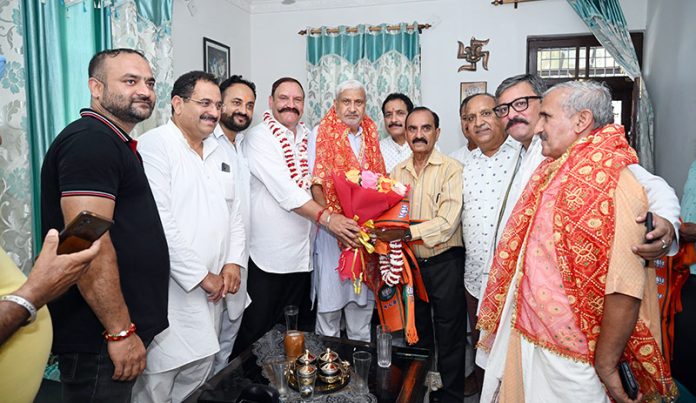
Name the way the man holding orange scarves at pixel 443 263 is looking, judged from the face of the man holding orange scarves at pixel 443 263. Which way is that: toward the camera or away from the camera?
toward the camera

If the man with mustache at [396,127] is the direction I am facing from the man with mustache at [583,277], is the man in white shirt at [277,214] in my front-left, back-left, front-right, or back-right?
front-left

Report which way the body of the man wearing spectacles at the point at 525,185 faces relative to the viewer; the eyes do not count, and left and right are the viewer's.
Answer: facing the viewer and to the left of the viewer

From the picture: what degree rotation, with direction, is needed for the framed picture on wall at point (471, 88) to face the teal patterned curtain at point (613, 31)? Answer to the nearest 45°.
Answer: approximately 90° to its left

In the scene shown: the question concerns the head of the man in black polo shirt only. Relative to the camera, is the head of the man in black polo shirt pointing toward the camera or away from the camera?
toward the camera

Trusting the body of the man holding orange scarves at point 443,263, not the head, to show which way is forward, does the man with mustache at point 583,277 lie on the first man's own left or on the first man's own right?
on the first man's own left

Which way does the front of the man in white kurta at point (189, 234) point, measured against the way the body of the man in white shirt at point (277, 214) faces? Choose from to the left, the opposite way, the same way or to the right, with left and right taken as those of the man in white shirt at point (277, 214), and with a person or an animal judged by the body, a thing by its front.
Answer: the same way

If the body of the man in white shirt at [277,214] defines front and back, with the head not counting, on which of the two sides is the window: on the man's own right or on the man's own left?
on the man's own left

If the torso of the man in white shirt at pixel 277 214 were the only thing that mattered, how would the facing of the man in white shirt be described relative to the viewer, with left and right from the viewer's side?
facing the viewer and to the right of the viewer

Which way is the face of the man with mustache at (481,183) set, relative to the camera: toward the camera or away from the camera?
toward the camera

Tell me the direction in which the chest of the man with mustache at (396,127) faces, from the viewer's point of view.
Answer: toward the camera

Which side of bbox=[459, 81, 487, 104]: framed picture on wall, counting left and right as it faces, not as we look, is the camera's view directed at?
front

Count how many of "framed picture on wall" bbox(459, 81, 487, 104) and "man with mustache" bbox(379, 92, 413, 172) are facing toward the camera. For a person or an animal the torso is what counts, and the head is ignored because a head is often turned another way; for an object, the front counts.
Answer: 2
